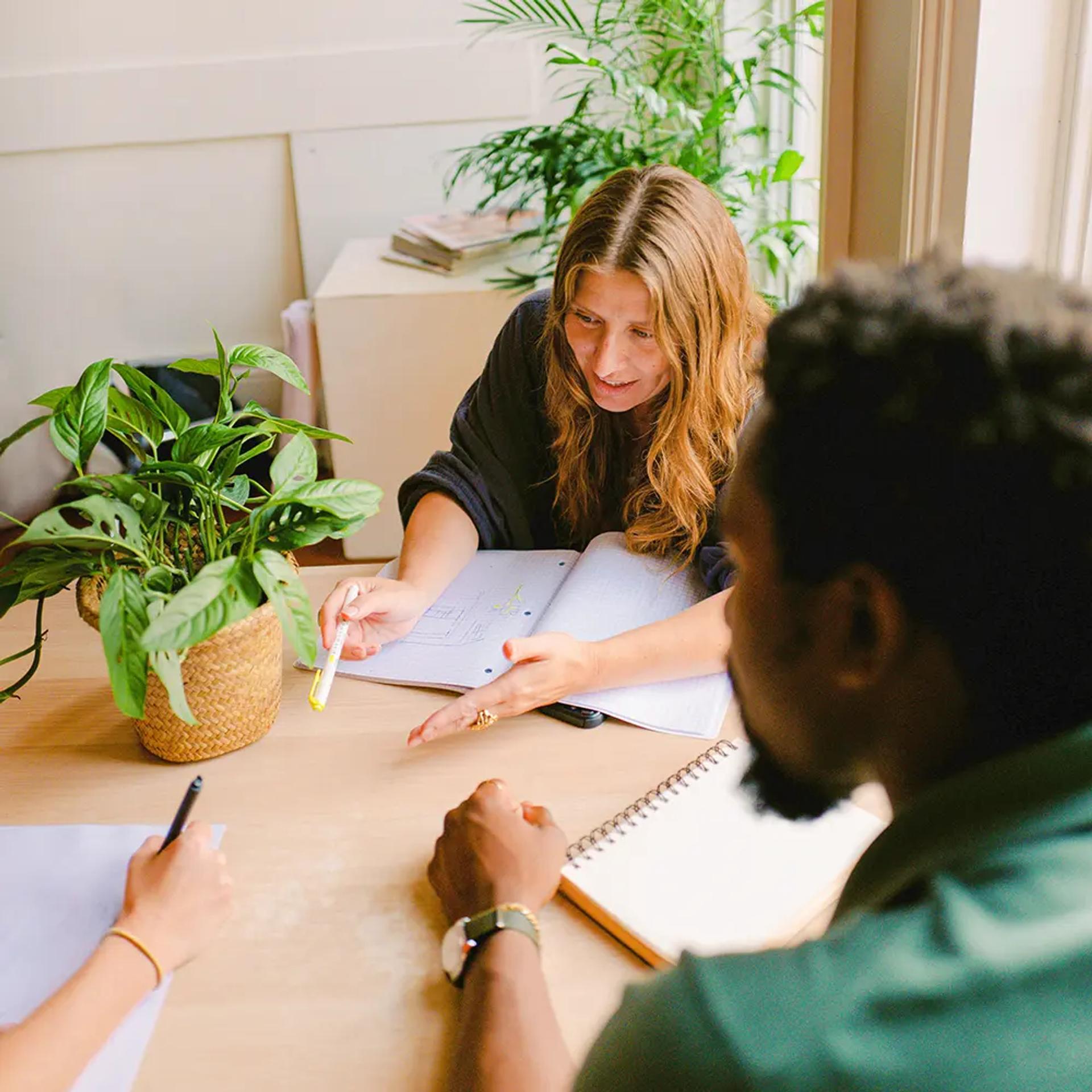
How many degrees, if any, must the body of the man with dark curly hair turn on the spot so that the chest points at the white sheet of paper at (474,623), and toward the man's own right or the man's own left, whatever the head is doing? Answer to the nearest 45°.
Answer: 0° — they already face it

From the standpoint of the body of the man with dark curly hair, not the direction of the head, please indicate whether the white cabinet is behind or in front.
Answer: in front

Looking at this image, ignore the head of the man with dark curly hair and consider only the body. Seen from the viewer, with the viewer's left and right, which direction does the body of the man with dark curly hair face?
facing away from the viewer and to the left of the viewer

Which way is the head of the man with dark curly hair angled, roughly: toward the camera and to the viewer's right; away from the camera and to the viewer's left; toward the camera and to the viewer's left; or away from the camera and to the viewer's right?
away from the camera and to the viewer's left

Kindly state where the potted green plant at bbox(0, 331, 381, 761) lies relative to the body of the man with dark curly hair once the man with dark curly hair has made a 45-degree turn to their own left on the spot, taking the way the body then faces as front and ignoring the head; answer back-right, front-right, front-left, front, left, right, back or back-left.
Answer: front-right

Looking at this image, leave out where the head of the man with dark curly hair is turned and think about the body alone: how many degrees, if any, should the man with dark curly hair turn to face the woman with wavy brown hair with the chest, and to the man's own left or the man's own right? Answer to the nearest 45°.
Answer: approximately 45° to the man's own right
